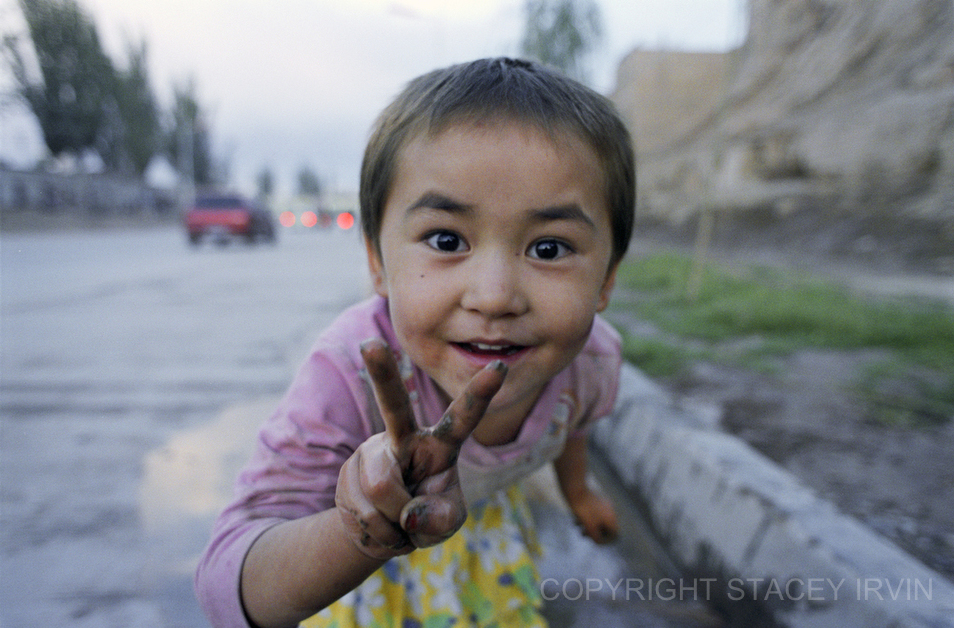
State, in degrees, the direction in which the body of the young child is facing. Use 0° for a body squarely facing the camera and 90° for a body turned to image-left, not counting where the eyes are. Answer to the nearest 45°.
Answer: approximately 0°

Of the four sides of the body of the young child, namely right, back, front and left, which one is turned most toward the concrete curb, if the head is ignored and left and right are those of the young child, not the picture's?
left

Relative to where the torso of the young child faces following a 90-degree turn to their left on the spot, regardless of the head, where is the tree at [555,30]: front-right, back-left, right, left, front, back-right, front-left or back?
left

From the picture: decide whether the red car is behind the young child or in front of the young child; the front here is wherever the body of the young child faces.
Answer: behind
